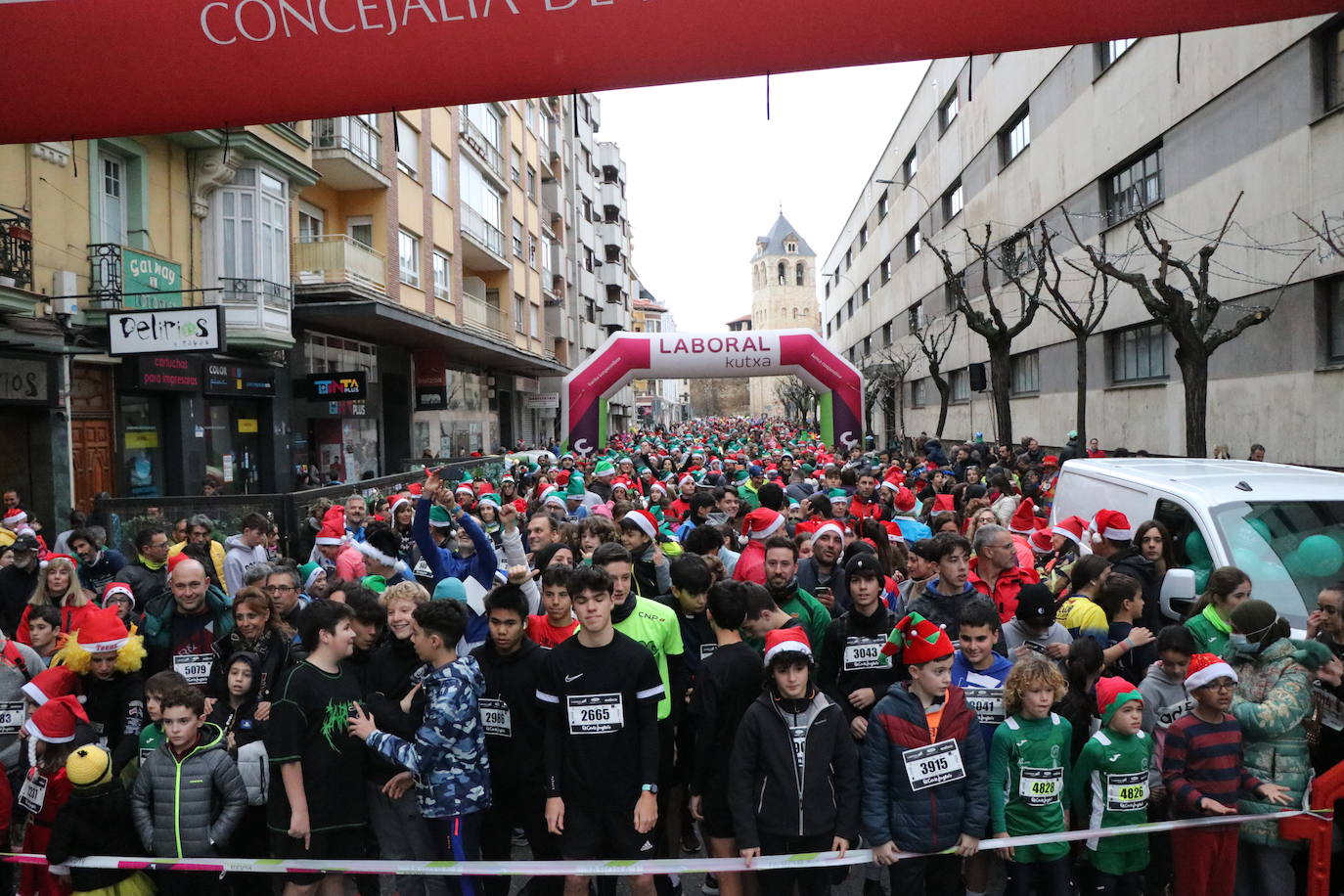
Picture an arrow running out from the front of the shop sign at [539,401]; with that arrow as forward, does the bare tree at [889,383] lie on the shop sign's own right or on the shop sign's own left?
on the shop sign's own left

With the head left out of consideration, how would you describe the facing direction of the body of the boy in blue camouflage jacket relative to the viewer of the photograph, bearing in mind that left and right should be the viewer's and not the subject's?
facing to the left of the viewer

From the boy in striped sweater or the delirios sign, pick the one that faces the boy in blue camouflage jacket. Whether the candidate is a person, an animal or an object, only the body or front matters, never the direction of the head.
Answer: the delirios sign

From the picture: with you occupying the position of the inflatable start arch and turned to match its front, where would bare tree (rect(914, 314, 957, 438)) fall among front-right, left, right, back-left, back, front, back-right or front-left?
back-left

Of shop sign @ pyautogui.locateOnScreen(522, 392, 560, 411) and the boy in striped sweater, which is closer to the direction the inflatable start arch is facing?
the boy in striped sweater

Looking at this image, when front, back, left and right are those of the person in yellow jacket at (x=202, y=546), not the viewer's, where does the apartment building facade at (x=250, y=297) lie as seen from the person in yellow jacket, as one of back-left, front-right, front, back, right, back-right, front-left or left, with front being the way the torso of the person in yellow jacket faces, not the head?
back

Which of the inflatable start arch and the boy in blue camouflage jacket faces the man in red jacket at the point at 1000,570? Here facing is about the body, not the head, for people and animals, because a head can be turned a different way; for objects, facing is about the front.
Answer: the inflatable start arch

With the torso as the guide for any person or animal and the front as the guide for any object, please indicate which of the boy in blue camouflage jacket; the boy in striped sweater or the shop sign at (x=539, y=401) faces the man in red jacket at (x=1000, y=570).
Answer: the shop sign

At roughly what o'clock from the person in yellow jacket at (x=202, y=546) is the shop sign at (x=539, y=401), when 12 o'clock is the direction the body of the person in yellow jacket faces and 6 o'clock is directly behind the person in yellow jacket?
The shop sign is roughly at 7 o'clock from the person in yellow jacket.

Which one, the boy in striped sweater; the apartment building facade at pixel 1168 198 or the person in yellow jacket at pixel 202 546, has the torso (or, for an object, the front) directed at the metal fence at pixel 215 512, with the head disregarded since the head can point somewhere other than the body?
the apartment building facade

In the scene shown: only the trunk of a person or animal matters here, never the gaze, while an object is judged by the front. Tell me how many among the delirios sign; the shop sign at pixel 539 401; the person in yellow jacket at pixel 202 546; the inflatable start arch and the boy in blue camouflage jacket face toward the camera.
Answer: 4
